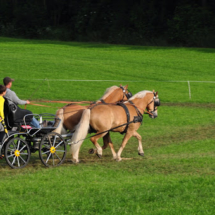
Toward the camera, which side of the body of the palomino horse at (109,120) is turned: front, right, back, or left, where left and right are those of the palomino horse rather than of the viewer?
right

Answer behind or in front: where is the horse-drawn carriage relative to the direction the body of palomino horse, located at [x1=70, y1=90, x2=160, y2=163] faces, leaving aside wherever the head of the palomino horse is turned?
behind
